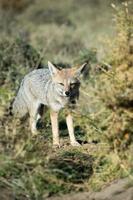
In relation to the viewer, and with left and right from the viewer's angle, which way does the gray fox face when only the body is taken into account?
facing the viewer and to the right of the viewer
